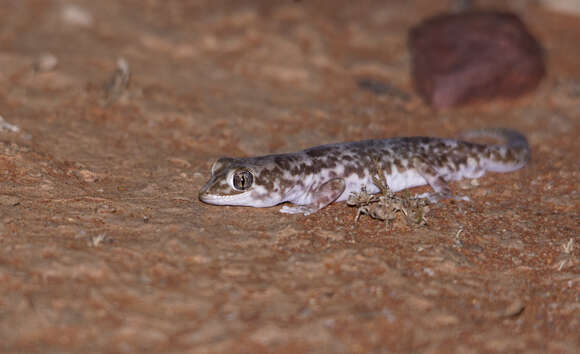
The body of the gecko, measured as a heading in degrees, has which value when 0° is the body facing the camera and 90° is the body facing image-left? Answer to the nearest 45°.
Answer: approximately 90°

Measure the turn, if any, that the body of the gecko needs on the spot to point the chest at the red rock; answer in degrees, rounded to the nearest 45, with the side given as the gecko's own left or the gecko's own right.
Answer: approximately 135° to the gecko's own right

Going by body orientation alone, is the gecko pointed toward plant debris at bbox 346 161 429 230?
no
